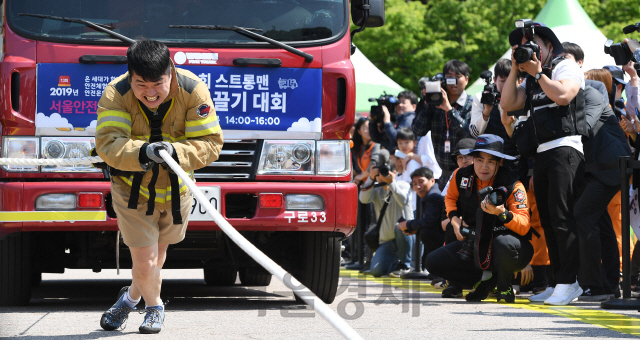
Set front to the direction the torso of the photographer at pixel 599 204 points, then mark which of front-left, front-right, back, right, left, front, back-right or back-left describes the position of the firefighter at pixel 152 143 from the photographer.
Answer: front-left

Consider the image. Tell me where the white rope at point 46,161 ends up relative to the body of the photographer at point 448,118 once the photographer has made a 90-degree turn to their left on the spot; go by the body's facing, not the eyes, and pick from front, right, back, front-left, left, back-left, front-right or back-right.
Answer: right

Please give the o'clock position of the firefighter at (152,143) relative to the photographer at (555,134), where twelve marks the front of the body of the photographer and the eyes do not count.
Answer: The firefighter is roughly at 12 o'clock from the photographer.

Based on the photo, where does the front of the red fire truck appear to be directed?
toward the camera

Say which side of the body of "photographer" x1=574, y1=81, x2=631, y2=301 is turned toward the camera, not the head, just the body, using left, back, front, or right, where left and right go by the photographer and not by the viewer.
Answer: left

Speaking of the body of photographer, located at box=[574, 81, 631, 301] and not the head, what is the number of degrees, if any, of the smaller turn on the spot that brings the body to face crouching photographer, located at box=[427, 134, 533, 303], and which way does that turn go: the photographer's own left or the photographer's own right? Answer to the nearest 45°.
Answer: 0° — they already face them

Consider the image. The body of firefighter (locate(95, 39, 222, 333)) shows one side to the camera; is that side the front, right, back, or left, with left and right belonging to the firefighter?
front

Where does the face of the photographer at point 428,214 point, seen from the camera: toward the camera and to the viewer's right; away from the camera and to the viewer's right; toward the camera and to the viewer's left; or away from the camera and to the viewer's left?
toward the camera and to the viewer's left

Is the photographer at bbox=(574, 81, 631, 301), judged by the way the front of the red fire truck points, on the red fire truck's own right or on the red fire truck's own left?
on the red fire truck's own left

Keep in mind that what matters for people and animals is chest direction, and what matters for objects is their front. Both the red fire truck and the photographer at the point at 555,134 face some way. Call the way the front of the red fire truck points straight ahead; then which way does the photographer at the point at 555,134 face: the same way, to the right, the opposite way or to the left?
to the right
